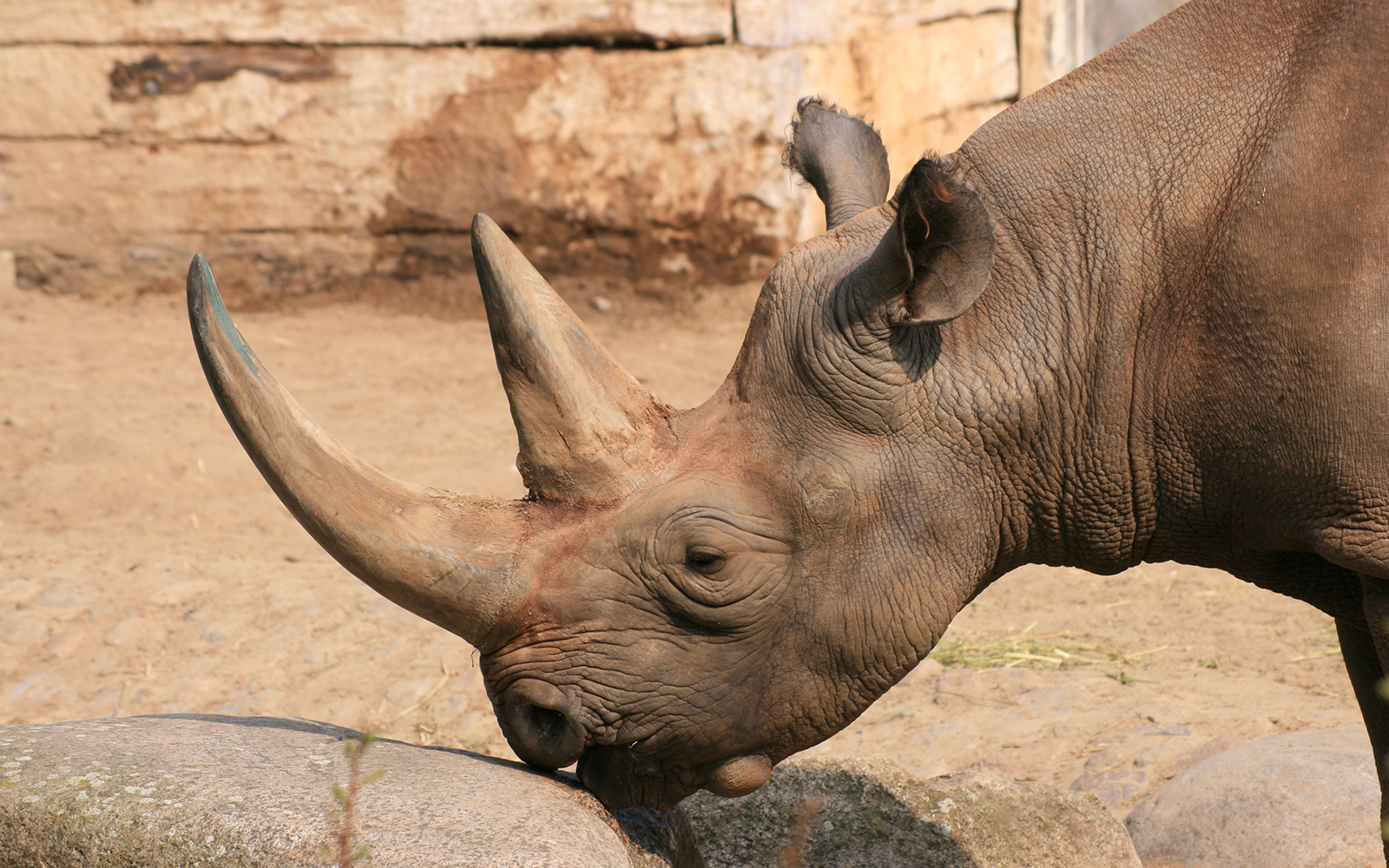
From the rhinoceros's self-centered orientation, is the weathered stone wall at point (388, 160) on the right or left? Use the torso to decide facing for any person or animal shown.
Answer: on its right

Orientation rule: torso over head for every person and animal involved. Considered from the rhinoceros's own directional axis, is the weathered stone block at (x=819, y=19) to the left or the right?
on its right

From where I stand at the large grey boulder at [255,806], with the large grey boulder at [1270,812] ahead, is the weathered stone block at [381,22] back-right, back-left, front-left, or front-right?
front-left

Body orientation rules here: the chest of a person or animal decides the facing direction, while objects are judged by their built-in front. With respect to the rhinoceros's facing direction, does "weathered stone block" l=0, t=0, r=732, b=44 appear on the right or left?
on its right

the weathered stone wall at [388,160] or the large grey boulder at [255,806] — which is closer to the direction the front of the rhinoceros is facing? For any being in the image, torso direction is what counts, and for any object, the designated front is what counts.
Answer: the large grey boulder

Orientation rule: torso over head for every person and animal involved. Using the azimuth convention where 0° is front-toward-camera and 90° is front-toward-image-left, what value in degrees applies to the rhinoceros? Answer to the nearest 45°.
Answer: approximately 90°

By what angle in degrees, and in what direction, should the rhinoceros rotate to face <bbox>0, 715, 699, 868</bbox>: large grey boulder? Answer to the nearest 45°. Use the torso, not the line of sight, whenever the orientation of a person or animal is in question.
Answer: approximately 45° to its left
